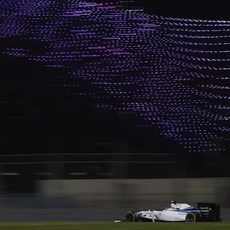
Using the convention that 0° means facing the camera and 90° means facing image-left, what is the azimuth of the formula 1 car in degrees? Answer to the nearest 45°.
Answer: approximately 90°
